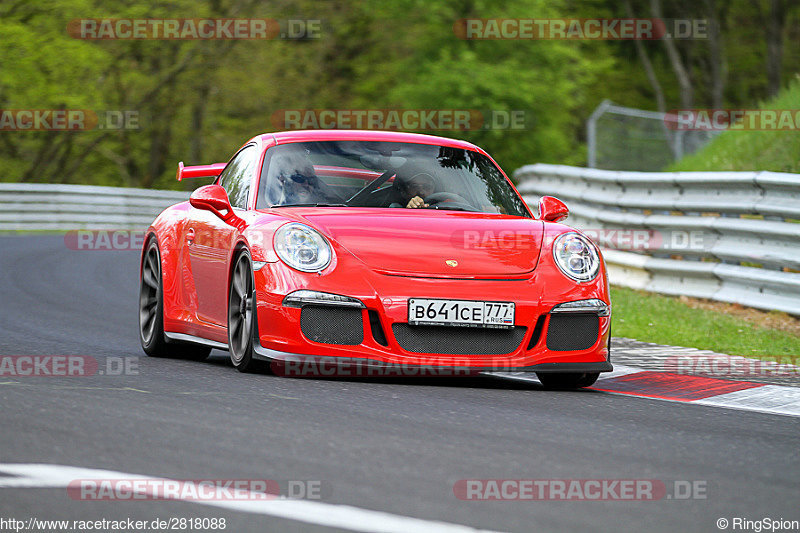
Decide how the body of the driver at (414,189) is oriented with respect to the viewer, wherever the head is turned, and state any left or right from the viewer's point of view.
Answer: facing the viewer and to the right of the viewer

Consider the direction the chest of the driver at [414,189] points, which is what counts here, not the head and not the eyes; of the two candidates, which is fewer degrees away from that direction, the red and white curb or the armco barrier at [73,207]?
the red and white curb

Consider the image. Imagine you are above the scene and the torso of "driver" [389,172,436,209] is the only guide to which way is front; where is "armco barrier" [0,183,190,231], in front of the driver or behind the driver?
behind

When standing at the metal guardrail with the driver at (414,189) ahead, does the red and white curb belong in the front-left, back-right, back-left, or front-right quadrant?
front-left

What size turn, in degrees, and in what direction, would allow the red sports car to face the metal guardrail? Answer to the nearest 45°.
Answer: approximately 90° to its left

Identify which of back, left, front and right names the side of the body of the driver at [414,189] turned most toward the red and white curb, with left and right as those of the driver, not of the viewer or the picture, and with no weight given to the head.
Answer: front

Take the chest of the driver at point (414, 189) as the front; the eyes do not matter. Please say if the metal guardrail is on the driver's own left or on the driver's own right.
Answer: on the driver's own left

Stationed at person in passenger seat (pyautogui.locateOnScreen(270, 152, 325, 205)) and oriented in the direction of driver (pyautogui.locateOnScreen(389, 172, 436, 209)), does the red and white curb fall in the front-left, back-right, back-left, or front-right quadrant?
front-right
